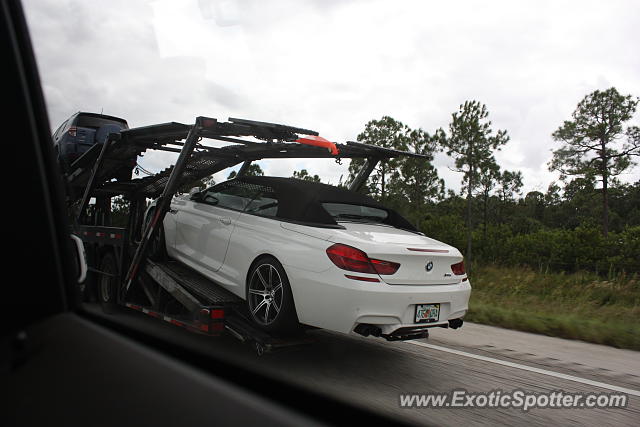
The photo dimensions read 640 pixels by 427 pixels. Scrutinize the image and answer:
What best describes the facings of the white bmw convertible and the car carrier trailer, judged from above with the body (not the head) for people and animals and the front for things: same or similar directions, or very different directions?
same or similar directions

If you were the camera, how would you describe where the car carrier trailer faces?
facing away from the viewer and to the left of the viewer

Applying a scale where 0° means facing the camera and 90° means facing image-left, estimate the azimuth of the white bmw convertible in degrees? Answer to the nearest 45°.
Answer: approximately 135°
